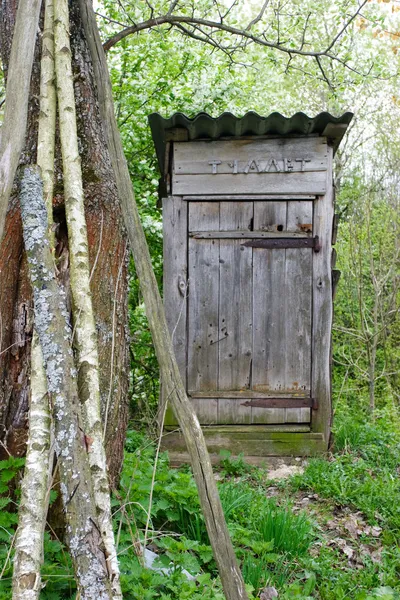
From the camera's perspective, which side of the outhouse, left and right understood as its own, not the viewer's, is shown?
front

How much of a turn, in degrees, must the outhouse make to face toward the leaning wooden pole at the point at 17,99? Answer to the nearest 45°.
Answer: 0° — it already faces it

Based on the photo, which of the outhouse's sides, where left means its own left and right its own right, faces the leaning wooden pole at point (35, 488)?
front

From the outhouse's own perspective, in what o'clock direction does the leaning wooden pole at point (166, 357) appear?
The leaning wooden pole is roughly at 12 o'clock from the outhouse.

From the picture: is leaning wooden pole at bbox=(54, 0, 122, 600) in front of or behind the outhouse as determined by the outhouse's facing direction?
in front
